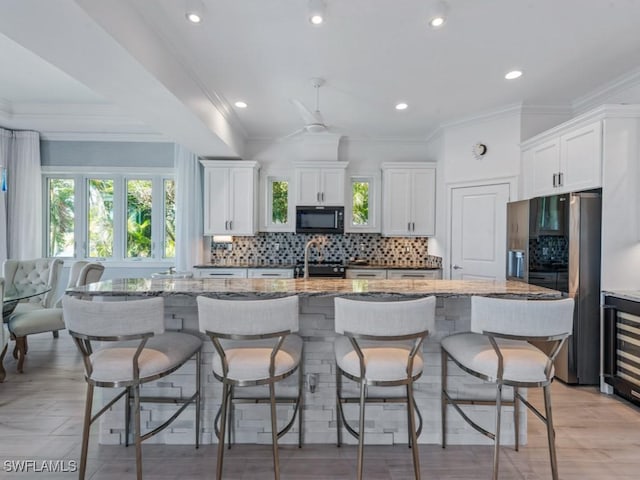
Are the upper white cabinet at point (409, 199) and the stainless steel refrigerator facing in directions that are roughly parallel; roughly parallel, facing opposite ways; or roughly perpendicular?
roughly perpendicular

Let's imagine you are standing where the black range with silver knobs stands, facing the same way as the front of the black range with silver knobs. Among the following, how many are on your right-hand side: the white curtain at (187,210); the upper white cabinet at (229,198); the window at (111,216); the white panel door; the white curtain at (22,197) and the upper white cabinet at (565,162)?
4

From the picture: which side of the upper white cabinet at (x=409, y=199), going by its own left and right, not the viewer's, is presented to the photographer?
front

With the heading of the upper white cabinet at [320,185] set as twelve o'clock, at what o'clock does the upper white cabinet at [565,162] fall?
the upper white cabinet at [565,162] is roughly at 10 o'clock from the upper white cabinet at [320,185].

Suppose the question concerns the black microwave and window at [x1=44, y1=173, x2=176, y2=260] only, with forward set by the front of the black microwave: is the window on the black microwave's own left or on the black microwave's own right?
on the black microwave's own right

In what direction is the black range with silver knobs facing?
toward the camera

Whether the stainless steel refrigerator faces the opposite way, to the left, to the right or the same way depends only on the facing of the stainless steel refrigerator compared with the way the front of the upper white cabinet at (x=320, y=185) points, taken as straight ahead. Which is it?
to the right

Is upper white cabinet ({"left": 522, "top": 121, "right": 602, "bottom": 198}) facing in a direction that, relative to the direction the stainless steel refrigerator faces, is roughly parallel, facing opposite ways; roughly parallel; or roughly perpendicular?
roughly parallel

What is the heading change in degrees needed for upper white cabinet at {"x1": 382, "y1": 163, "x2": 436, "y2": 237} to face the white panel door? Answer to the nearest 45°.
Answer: approximately 45° to its left

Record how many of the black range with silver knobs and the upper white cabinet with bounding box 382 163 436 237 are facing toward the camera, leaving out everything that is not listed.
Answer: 2

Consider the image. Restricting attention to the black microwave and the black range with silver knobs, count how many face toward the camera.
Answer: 2

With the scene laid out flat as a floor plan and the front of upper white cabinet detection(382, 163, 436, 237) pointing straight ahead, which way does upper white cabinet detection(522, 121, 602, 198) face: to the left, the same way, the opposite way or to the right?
to the right

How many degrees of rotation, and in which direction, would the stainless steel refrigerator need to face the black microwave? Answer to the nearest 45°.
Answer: approximately 45° to its right

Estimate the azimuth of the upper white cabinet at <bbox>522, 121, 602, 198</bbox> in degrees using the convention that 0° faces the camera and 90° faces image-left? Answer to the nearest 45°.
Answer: approximately 45°

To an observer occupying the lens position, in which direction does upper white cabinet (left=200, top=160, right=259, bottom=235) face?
facing the viewer
